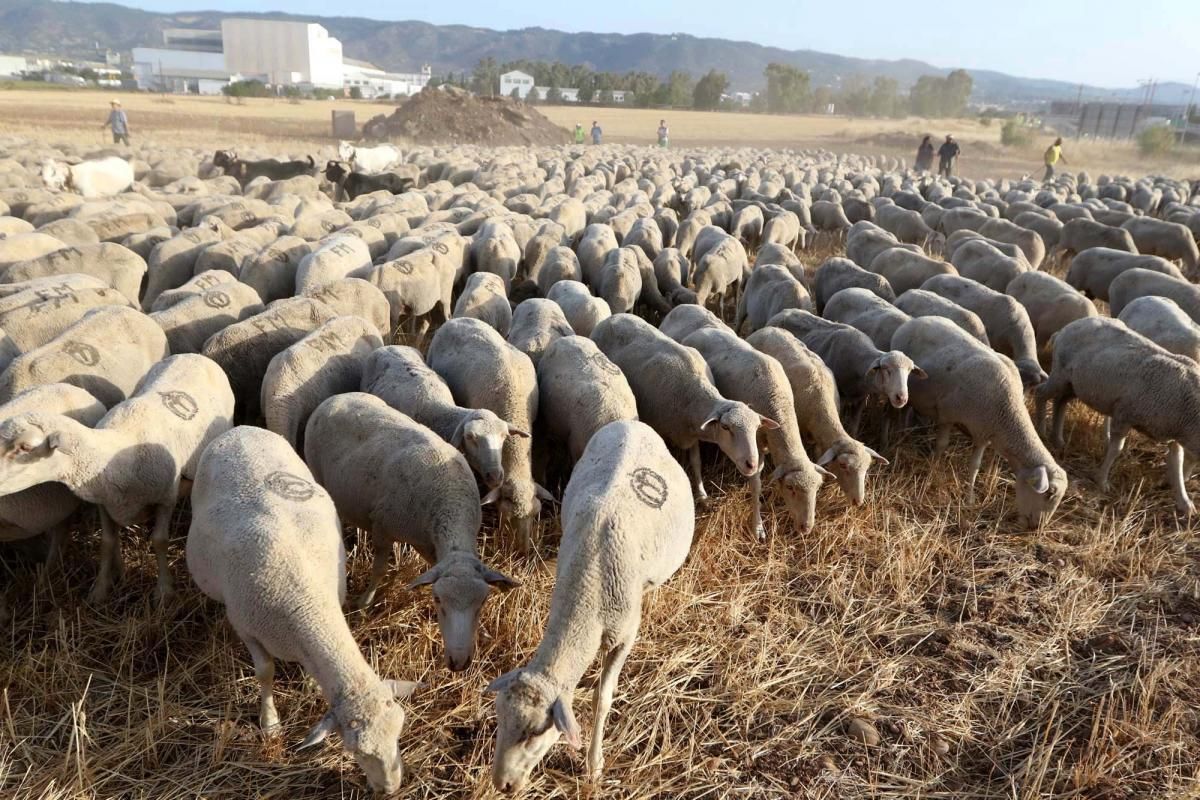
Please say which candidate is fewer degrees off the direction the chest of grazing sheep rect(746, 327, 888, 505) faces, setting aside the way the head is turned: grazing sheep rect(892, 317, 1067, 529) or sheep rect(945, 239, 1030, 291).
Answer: the grazing sheep

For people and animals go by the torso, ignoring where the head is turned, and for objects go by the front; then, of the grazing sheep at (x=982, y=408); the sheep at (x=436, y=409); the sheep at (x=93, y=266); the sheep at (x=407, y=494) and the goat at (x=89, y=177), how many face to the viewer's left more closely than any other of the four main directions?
2

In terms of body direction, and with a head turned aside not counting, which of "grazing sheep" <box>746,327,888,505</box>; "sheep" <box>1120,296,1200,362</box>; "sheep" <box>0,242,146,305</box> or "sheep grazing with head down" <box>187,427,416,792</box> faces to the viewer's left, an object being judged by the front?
"sheep" <box>0,242,146,305</box>

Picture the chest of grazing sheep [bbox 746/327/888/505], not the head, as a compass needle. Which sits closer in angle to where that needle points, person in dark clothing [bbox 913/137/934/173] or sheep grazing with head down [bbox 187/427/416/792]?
the sheep grazing with head down

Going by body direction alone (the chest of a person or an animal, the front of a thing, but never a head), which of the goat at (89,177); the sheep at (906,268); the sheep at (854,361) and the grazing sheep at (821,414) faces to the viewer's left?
the goat at (89,177)

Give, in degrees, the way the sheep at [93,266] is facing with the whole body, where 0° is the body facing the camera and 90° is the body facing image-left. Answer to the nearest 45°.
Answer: approximately 90°

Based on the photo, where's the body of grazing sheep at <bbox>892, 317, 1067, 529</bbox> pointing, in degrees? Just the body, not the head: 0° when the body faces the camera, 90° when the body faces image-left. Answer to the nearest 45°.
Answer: approximately 315°

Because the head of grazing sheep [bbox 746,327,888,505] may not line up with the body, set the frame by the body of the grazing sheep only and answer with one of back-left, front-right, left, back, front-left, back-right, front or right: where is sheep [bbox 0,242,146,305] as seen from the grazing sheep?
back-right

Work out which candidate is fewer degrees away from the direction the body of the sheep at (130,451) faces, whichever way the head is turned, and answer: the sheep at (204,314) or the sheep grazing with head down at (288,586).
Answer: the sheep grazing with head down

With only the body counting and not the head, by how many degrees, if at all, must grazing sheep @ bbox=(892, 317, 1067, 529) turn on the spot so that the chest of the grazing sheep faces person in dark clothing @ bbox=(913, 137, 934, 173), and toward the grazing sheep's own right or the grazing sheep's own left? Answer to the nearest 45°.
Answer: approximately 135° to the grazing sheep's own left

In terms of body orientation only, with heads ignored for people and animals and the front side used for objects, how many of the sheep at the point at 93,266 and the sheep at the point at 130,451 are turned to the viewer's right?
0

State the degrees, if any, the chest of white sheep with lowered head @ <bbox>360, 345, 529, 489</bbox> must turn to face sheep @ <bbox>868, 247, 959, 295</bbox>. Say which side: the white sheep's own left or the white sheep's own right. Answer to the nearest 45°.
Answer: approximately 90° to the white sheep's own left

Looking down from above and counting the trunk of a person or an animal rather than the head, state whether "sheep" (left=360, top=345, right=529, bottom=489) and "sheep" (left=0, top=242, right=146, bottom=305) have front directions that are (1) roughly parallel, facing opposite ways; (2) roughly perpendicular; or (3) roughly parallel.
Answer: roughly perpendicular
